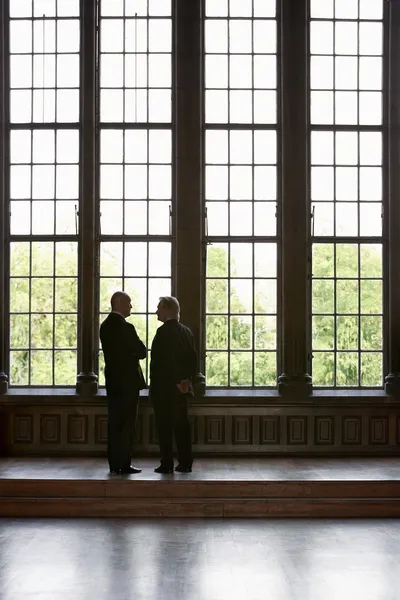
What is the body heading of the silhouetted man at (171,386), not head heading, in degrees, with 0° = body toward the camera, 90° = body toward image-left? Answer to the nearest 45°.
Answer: approximately 135°

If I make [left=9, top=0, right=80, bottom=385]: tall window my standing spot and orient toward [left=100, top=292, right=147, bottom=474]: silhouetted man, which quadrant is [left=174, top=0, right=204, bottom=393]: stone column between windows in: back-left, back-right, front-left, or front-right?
front-left

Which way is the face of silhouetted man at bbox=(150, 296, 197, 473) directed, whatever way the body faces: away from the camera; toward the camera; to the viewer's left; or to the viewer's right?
to the viewer's left
